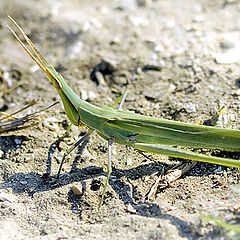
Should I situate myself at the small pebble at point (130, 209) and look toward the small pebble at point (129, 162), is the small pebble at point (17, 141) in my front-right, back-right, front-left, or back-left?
front-left

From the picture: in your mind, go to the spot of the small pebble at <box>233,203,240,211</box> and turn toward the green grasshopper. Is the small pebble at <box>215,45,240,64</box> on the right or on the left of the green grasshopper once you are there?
right

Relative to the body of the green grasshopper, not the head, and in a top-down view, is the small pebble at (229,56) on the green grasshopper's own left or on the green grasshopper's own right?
on the green grasshopper's own right

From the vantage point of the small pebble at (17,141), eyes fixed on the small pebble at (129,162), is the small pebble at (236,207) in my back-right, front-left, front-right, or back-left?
front-right

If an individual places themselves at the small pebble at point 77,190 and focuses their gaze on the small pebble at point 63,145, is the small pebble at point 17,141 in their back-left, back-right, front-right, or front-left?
front-left

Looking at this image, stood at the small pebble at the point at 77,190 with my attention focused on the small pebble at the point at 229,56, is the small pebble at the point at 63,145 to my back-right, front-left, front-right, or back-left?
front-left

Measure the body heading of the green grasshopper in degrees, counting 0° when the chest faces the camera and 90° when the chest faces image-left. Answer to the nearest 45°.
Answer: approximately 90°

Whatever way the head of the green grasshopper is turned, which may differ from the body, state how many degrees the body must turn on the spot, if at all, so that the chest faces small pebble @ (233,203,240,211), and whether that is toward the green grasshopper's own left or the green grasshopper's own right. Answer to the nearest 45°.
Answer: approximately 135° to the green grasshopper's own left
